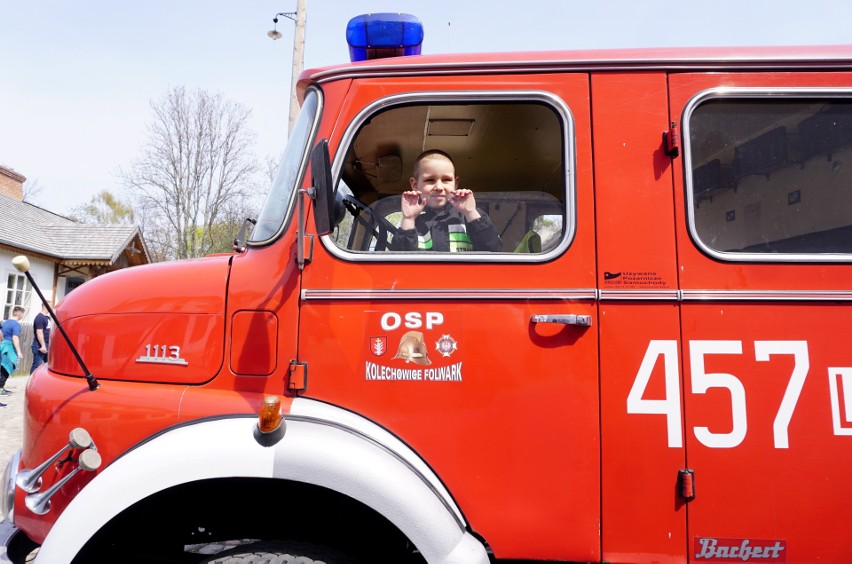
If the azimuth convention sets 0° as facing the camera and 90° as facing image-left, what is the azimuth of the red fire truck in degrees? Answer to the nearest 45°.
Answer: approximately 90°

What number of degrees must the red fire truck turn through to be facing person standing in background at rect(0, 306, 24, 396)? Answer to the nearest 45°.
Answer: approximately 45° to its right
